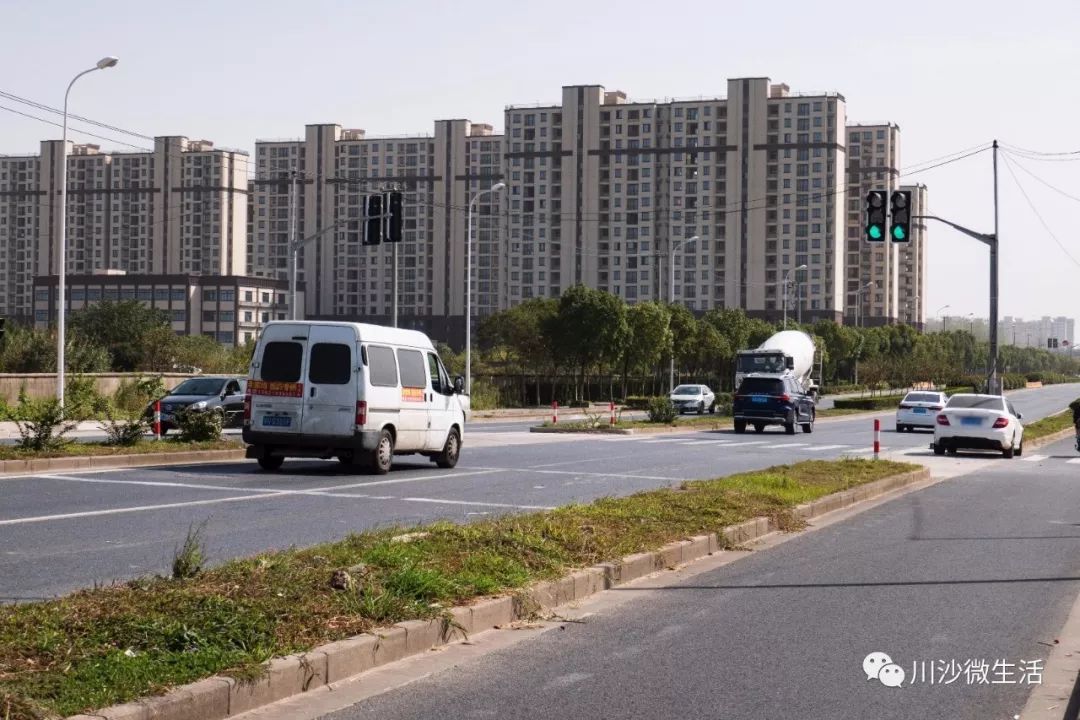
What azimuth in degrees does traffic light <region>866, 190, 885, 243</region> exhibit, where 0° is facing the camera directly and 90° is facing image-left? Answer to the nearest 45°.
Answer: approximately 0°

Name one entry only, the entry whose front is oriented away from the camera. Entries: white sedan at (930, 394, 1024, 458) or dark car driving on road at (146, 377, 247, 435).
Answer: the white sedan

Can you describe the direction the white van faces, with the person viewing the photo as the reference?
facing away from the viewer and to the right of the viewer

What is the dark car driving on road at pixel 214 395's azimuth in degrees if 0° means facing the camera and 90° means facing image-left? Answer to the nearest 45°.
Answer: approximately 45°

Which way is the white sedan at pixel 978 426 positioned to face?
away from the camera

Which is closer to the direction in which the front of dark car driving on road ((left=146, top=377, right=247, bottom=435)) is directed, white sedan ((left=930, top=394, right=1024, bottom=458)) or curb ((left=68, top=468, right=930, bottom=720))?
the curb

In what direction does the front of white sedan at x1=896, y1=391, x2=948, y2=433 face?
away from the camera

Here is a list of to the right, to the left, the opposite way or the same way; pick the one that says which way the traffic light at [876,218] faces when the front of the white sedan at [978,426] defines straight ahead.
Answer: the opposite way

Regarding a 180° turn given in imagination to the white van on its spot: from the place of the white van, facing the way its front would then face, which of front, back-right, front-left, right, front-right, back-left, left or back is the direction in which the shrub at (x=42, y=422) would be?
front-right
